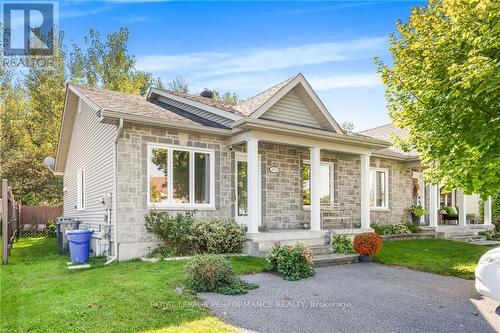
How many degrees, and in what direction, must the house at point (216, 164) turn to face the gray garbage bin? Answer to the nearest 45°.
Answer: approximately 135° to its right

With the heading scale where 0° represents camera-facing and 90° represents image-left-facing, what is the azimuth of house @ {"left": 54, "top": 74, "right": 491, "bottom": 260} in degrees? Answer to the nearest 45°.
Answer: approximately 315°

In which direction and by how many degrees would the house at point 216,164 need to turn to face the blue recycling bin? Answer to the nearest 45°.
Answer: approximately 90° to its right

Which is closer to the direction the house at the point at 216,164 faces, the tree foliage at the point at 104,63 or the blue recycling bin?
the blue recycling bin

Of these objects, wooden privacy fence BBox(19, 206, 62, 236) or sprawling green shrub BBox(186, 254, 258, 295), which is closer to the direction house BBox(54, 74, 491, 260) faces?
the sprawling green shrub

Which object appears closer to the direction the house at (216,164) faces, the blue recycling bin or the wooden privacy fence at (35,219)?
the blue recycling bin

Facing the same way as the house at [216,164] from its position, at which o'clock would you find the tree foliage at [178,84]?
The tree foliage is roughly at 7 o'clock from the house.

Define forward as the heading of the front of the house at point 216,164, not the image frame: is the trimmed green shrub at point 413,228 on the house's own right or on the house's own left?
on the house's own left

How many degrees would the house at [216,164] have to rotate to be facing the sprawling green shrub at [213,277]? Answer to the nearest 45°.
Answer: approximately 45° to its right
